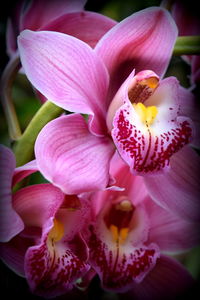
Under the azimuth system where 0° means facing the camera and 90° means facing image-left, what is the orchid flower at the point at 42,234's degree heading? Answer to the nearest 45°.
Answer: approximately 315°

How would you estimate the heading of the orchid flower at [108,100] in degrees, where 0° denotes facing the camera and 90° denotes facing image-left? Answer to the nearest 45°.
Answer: approximately 315°

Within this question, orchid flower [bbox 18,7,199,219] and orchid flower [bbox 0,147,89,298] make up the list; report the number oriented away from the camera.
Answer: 0
